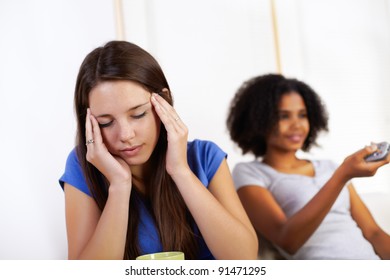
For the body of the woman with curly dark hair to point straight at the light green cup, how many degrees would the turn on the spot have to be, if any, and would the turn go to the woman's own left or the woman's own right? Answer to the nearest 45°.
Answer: approximately 45° to the woman's own right

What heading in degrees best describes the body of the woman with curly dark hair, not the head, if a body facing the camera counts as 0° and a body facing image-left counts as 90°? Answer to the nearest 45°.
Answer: approximately 315°

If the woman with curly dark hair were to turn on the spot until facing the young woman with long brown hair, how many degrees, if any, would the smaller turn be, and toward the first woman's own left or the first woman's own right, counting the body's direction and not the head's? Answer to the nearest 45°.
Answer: approximately 90° to the first woman's own right

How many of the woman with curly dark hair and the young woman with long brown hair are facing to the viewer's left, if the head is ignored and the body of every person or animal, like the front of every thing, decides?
0

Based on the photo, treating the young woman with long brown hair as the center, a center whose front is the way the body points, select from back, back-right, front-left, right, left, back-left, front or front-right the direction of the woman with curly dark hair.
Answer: back-left

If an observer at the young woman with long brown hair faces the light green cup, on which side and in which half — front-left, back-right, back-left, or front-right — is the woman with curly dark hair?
back-left

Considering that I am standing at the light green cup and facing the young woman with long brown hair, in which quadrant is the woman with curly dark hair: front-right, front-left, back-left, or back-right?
front-right

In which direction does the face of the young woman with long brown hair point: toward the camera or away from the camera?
toward the camera
